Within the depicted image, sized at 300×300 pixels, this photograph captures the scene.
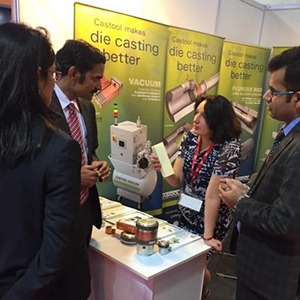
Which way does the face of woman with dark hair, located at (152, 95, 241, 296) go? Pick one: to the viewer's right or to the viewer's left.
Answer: to the viewer's left

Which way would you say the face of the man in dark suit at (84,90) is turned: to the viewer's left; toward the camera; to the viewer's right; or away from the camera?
to the viewer's right

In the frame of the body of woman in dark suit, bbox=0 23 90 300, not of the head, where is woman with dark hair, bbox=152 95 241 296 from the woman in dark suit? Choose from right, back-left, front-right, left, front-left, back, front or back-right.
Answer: front

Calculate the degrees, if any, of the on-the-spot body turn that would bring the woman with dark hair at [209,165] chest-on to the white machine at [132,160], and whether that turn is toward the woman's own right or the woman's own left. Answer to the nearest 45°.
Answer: approximately 90° to the woman's own right

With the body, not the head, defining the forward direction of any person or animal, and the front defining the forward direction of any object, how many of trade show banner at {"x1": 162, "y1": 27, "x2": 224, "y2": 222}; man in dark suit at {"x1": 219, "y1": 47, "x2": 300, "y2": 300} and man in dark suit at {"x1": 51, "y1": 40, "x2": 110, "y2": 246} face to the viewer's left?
1

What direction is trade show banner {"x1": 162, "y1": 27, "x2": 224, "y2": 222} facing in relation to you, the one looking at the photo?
facing the viewer and to the right of the viewer

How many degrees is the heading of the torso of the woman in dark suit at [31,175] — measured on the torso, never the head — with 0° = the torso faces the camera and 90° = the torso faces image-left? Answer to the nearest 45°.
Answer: approximately 225°

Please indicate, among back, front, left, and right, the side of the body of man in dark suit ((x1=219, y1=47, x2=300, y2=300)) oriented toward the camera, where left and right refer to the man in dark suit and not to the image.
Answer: left

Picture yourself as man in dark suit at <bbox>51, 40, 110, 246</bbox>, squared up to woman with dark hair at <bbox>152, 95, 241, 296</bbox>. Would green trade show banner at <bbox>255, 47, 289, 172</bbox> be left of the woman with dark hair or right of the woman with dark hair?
left

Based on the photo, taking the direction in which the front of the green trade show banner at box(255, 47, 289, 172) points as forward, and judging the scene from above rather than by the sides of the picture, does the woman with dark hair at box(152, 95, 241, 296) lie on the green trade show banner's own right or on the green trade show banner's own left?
on the green trade show banner's own right

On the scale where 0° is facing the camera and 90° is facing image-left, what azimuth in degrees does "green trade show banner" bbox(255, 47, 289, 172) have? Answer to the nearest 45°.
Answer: approximately 315°

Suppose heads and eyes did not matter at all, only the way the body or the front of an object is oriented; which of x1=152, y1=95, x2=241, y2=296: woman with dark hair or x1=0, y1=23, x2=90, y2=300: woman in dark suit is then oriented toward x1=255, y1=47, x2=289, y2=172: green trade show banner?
the woman in dark suit

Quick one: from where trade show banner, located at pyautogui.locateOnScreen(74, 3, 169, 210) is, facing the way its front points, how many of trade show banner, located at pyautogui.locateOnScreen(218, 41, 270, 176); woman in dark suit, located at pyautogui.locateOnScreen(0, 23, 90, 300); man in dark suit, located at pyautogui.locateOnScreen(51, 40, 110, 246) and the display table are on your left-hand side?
1

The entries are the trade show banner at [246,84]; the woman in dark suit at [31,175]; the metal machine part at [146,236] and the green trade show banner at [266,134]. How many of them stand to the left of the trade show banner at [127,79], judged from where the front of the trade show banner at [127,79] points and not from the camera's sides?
2

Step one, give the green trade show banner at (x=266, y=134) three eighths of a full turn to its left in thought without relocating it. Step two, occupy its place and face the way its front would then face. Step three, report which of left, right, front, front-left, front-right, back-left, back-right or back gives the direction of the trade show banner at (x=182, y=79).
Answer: back-left

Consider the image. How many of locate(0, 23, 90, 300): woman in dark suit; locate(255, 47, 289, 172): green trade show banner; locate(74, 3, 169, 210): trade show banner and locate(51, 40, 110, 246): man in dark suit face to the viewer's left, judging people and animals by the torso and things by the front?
0

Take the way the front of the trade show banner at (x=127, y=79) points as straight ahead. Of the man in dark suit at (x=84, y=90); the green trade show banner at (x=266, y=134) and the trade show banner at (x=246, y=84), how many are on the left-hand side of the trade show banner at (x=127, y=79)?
2

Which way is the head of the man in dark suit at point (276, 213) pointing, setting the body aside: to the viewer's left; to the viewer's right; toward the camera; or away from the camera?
to the viewer's left
